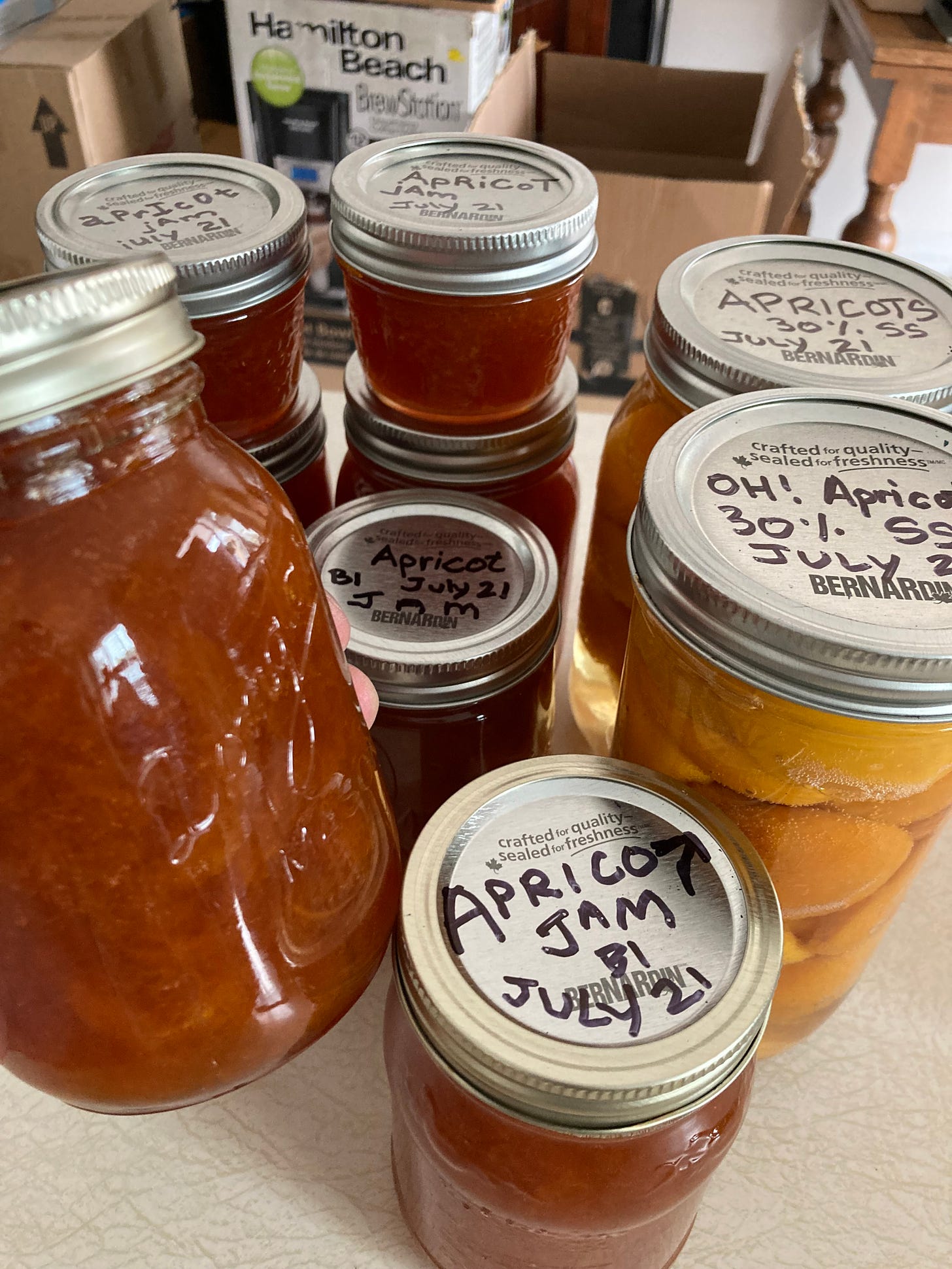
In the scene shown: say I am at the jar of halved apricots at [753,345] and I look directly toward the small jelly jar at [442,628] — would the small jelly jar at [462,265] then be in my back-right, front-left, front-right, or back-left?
front-right

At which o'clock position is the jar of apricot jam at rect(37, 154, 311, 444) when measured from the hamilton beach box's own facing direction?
The jar of apricot jam is roughly at 12 o'clock from the hamilton beach box.

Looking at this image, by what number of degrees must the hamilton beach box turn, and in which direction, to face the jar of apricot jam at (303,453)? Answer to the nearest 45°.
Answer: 0° — it already faces it

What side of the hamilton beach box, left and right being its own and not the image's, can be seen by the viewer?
front

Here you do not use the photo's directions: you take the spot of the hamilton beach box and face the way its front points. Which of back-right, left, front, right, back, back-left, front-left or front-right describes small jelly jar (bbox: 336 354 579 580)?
front

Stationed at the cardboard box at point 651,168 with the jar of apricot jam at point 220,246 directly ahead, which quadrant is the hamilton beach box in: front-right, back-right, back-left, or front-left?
front-right

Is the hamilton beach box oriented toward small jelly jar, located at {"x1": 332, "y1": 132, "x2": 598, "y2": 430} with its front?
yes

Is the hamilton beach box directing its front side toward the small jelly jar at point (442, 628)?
yes

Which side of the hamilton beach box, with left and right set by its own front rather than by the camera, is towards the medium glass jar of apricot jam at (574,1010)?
front

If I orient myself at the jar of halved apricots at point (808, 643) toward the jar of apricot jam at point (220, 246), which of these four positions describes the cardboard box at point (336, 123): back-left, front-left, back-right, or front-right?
front-right

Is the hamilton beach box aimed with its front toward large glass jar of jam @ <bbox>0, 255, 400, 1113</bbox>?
yes

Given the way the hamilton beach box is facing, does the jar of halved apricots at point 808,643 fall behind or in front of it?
in front
